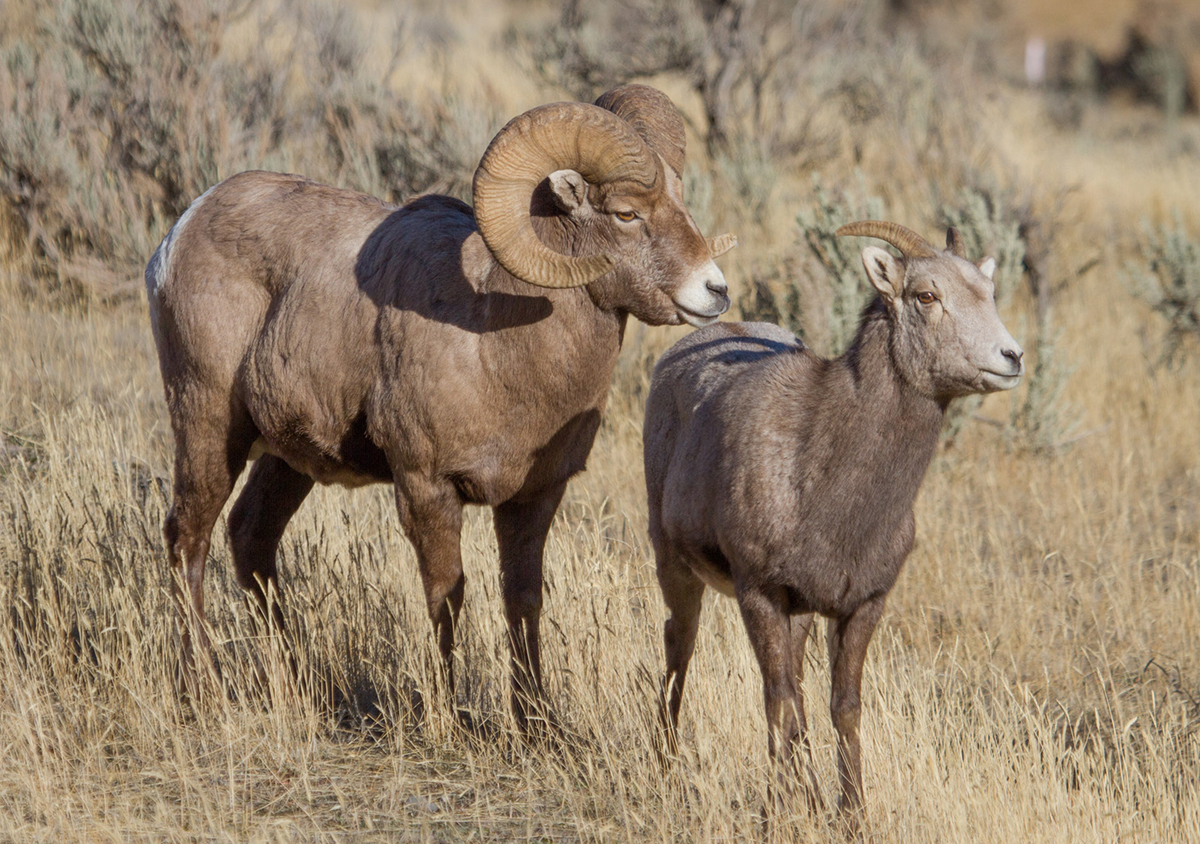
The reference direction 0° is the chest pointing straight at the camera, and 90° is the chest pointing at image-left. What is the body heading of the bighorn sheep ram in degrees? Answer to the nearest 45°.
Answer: approximately 315°

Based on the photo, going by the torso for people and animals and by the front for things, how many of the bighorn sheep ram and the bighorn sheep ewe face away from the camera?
0

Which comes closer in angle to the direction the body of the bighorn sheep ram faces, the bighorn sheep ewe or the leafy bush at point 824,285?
the bighorn sheep ewe

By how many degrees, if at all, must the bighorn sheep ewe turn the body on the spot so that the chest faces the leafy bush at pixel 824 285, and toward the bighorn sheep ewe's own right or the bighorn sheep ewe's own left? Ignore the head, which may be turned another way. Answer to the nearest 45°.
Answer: approximately 135° to the bighorn sheep ewe's own left

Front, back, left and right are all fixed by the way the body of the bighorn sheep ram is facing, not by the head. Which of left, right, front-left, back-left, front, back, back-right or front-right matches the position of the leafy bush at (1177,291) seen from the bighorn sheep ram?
left

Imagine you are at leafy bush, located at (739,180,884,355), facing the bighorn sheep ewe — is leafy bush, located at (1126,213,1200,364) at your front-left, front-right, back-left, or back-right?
back-left

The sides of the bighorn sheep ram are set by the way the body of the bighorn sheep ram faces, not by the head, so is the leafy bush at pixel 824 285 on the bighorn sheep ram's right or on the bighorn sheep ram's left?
on the bighorn sheep ram's left
